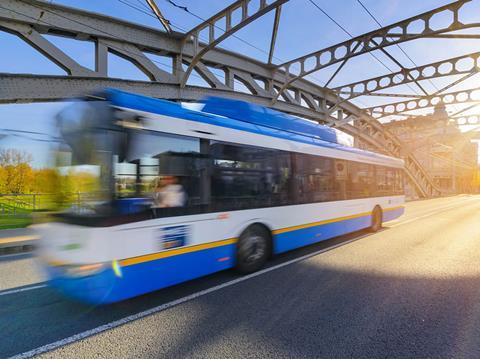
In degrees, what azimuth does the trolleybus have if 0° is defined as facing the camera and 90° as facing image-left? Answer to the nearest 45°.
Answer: approximately 45°

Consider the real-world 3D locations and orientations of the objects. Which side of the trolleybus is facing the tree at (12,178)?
right
